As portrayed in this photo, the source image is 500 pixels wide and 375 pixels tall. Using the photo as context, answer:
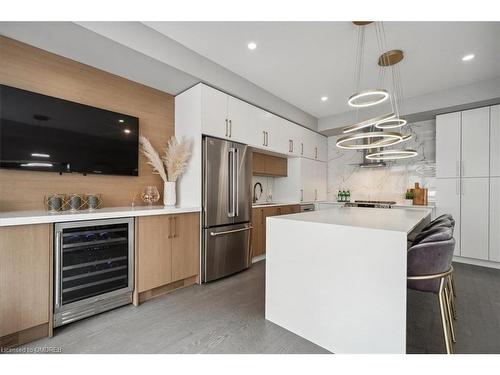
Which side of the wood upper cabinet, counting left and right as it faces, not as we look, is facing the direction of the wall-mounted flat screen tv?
right

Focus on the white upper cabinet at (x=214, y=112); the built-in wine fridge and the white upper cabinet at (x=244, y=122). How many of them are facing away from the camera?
0

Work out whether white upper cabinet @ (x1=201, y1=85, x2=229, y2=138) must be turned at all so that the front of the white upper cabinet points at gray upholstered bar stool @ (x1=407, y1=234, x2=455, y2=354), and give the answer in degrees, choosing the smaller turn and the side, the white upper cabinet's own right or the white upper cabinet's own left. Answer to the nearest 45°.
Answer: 0° — it already faces it

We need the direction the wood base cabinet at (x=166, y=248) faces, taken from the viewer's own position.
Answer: facing the viewer and to the right of the viewer

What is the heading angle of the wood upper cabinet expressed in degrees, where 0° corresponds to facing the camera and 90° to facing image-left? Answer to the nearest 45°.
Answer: approximately 315°

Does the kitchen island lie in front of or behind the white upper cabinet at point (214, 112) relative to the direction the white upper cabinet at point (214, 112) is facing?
in front

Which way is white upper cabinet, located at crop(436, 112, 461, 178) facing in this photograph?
toward the camera

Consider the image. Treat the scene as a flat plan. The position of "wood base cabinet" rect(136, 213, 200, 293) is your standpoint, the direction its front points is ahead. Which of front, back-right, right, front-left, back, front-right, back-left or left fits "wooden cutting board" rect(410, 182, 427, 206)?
front-left

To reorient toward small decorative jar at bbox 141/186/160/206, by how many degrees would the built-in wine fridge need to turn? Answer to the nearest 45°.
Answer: approximately 90° to its left

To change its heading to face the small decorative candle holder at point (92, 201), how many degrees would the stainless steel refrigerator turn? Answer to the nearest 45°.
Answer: approximately 90° to its right

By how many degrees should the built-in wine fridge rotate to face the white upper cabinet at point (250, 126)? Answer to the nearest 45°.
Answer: approximately 45° to its left

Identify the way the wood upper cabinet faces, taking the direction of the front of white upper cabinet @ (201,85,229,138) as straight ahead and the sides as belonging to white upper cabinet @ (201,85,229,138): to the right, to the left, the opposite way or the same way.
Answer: the same way

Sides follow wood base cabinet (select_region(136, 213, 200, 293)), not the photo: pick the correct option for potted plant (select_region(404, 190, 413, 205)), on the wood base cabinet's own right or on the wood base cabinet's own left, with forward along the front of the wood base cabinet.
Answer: on the wood base cabinet's own left
